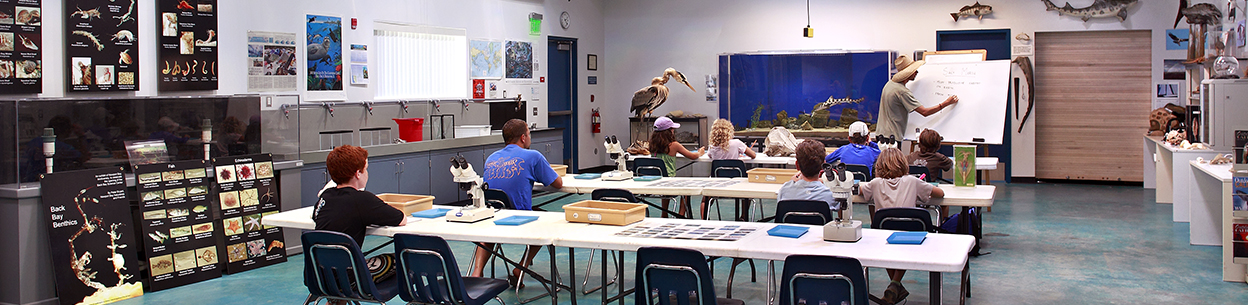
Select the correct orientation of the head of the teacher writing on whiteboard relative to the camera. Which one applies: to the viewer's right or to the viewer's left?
to the viewer's right

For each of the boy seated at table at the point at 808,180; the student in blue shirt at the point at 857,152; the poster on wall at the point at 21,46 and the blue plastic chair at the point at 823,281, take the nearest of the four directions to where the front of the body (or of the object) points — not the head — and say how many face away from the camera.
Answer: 3

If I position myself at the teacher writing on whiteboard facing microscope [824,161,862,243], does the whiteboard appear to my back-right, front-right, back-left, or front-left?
back-left

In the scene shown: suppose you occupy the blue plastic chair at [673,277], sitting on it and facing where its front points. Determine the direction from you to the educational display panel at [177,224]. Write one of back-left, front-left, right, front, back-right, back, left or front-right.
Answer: front-left

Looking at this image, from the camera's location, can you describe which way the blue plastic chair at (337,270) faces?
facing away from the viewer and to the right of the viewer

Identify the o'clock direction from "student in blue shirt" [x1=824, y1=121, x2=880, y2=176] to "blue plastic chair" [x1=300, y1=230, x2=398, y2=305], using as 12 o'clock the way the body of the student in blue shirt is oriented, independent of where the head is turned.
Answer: The blue plastic chair is roughly at 7 o'clock from the student in blue shirt.

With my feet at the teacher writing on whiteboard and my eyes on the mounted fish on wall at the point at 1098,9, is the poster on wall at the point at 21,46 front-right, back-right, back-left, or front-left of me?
back-right

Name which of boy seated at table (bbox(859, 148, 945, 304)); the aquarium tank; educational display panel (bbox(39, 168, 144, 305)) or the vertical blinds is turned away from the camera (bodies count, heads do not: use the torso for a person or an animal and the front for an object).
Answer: the boy seated at table

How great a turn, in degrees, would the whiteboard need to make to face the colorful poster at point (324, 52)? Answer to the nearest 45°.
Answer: approximately 45° to its right

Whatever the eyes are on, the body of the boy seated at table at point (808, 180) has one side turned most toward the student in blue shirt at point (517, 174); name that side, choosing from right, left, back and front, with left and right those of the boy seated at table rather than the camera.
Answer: left

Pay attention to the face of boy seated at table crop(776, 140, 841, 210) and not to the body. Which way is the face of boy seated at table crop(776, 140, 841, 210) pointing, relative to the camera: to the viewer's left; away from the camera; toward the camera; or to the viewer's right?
away from the camera

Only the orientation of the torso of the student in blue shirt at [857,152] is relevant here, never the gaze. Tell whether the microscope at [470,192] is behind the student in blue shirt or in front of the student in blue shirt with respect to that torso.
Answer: behind
